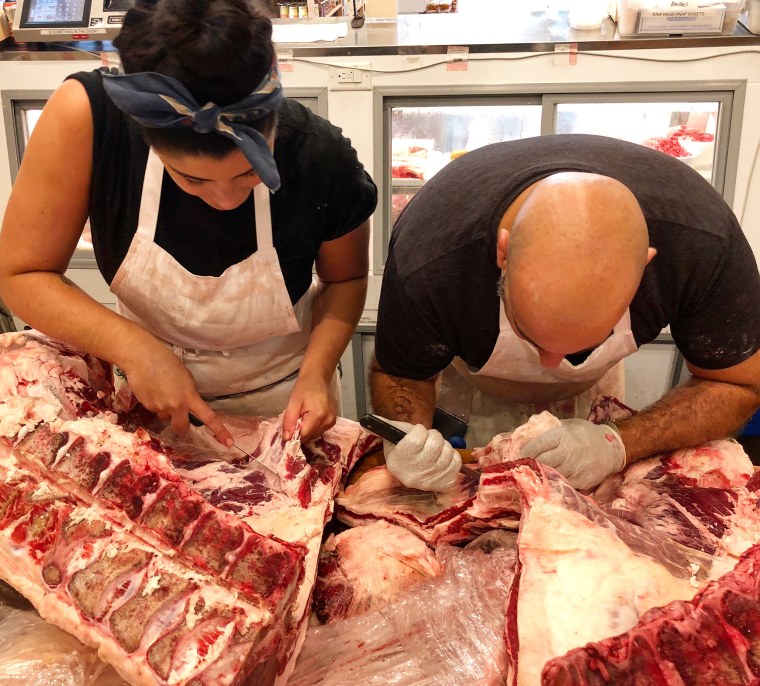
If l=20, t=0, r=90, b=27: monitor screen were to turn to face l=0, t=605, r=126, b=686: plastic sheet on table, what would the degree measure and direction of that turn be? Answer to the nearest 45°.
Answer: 0° — it already faces it

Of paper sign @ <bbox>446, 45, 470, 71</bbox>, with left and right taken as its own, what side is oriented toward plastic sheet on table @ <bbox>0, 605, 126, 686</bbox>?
front

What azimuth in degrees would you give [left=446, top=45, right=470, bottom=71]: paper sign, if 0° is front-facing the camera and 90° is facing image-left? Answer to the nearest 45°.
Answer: approximately 0°

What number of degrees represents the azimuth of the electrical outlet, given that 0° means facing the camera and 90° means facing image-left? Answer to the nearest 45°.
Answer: approximately 0°

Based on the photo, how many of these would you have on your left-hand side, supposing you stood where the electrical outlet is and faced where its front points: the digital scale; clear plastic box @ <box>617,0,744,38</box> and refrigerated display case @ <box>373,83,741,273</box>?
2

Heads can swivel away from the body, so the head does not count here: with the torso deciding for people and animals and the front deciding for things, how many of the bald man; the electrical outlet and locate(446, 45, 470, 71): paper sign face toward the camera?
3

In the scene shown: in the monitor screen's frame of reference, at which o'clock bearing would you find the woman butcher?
The woman butcher is roughly at 12 o'clock from the monitor screen.

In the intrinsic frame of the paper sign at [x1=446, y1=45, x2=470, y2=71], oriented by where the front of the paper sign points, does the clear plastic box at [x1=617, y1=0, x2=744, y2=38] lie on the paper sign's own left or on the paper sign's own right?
on the paper sign's own left

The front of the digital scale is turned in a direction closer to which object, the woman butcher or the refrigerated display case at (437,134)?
the woman butcher

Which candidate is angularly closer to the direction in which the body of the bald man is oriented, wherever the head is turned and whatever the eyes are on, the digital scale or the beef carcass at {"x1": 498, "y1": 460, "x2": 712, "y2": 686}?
the beef carcass

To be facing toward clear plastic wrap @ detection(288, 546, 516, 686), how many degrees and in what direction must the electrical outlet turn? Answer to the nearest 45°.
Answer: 0° — it already faces it
